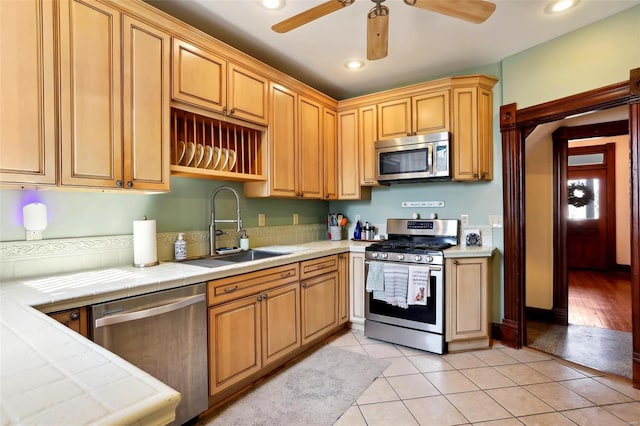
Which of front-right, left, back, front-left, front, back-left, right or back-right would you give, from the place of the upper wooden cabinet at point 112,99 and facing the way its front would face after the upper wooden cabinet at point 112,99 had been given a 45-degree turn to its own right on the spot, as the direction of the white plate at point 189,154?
back-left

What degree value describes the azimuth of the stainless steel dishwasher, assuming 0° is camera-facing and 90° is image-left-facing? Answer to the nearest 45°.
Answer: approximately 315°

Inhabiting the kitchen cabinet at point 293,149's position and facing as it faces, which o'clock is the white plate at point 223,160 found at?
The white plate is roughly at 3 o'clock from the kitchen cabinet.

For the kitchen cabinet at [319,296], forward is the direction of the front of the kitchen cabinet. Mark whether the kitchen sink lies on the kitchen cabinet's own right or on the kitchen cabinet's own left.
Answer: on the kitchen cabinet's own right

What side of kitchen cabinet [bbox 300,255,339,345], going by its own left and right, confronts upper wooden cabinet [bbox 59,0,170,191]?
right

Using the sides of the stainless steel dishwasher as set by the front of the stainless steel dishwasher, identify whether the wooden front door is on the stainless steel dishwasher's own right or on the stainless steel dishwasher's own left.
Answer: on the stainless steel dishwasher's own left

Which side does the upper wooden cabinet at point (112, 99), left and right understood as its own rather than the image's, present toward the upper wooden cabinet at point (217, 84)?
left

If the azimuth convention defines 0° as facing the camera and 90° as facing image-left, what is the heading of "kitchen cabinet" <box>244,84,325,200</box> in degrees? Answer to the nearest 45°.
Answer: approximately 315°
